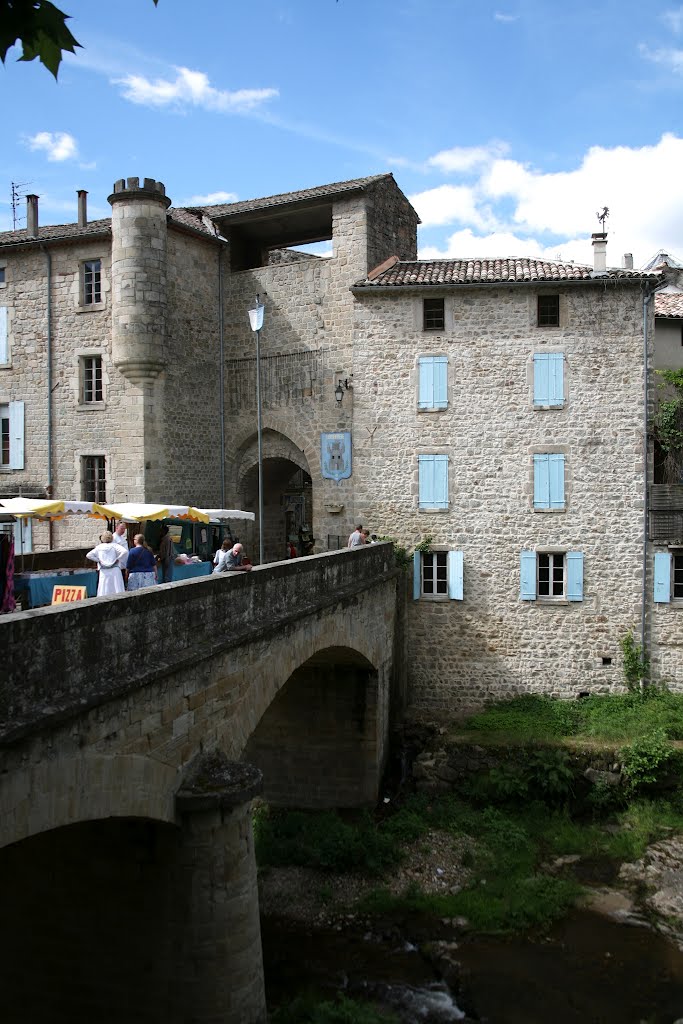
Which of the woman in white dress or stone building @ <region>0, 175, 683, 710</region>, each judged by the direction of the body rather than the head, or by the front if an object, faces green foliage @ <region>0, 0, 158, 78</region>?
the stone building

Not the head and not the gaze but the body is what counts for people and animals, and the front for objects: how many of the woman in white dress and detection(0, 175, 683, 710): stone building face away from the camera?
1

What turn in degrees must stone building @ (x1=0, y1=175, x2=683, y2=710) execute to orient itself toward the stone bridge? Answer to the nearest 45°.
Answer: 0° — it already faces it

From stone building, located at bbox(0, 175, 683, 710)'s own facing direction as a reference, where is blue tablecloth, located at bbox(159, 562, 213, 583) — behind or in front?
in front

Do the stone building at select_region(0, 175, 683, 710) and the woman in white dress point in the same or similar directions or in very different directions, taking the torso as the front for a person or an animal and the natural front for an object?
very different directions

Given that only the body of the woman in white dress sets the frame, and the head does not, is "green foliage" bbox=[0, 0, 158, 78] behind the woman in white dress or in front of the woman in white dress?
behind

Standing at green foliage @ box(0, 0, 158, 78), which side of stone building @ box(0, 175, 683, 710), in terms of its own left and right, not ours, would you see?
front

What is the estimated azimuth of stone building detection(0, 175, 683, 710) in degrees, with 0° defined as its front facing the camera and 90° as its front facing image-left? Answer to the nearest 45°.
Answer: approximately 0°

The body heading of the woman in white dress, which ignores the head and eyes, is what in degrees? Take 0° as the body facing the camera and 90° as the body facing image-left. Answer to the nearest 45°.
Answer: approximately 180°

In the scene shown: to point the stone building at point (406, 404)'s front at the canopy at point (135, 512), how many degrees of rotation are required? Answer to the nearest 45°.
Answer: approximately 45° to its right

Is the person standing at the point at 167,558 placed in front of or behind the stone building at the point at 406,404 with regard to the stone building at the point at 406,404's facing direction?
in front
